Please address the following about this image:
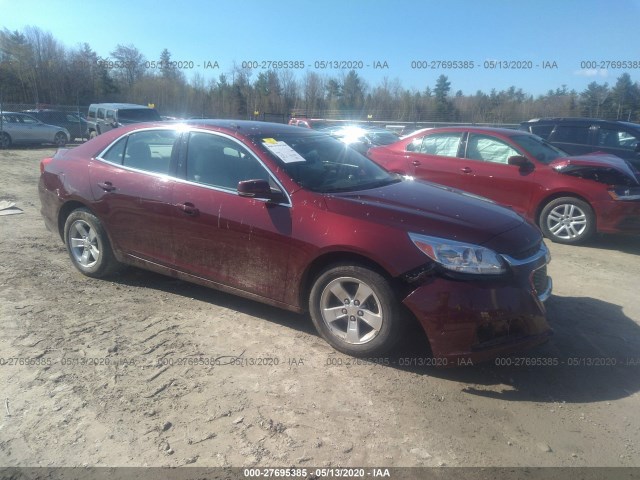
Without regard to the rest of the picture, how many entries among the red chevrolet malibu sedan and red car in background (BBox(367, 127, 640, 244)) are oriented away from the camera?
0

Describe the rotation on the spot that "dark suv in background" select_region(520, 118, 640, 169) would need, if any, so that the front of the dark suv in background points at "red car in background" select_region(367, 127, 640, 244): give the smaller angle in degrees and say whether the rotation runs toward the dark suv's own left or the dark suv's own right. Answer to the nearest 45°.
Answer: approximately 90° to the dark suv's own right

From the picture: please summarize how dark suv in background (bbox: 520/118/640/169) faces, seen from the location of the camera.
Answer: facing to the right of the viewer

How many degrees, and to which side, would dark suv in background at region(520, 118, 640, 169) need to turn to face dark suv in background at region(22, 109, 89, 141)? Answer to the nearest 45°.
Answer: approximately 180°

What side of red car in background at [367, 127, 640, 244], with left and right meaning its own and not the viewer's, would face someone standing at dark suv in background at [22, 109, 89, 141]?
back

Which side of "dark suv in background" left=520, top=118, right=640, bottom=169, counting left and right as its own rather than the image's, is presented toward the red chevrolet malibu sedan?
right

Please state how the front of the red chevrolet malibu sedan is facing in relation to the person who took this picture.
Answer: facing the viewer and to the right of the viewer
